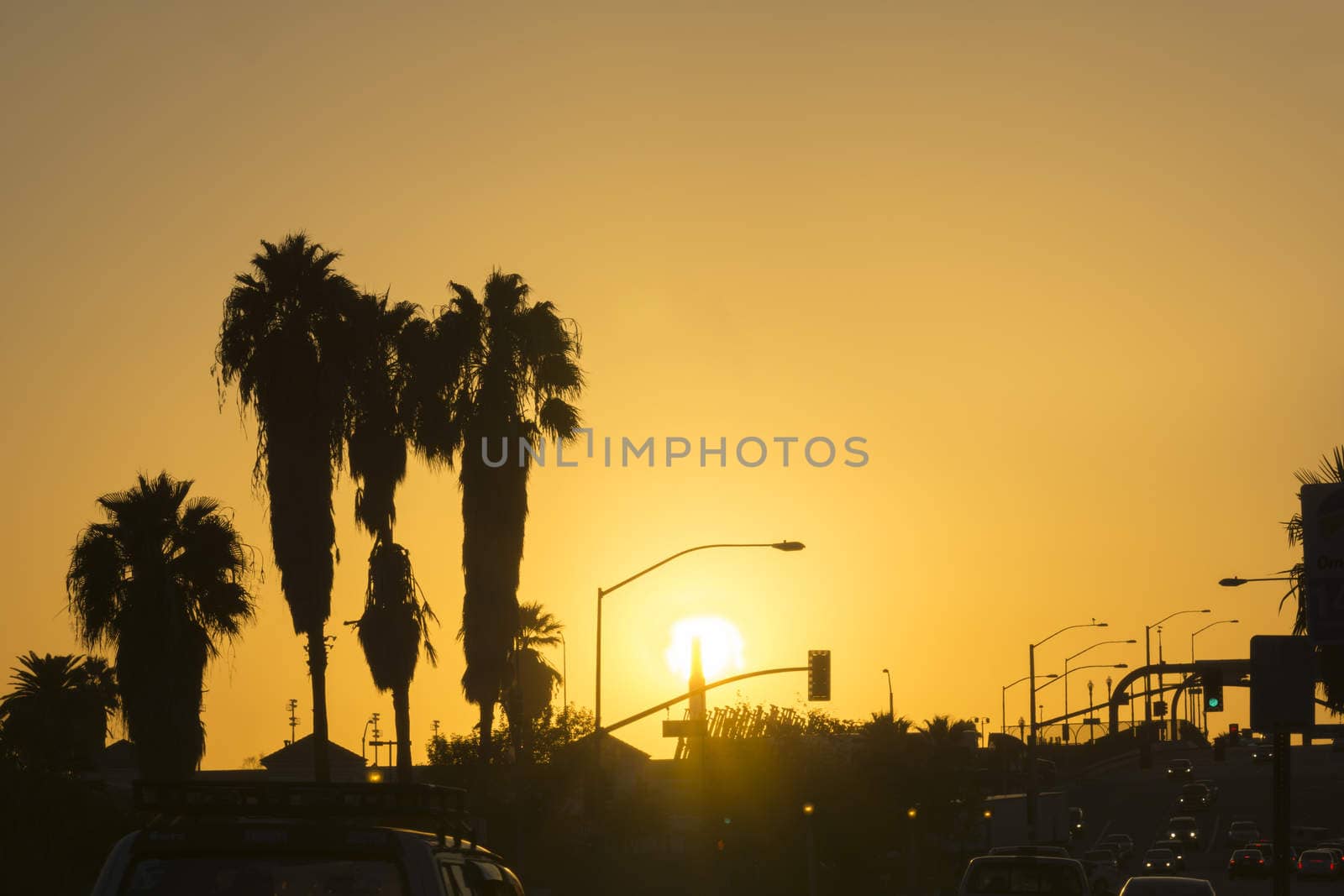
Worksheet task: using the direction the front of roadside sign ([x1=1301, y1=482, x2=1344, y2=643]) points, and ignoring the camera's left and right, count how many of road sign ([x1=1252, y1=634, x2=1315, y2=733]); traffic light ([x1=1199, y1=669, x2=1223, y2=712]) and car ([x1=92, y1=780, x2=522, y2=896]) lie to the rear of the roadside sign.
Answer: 2

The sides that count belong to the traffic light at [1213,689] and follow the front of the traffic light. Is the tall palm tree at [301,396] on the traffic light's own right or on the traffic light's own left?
on the traffic light's own right

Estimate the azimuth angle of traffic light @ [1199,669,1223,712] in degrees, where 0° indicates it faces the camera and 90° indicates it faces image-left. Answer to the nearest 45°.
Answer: approximately 0°
